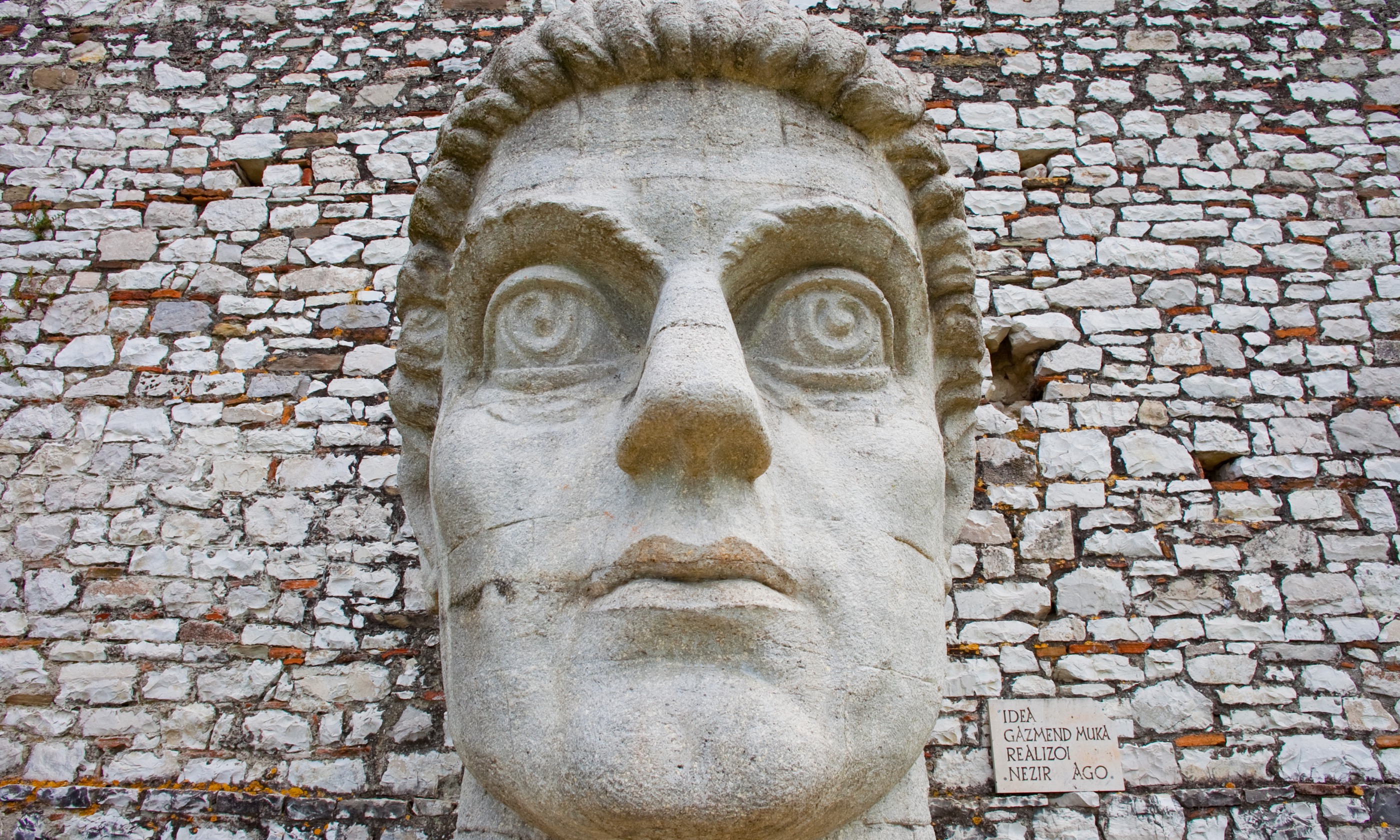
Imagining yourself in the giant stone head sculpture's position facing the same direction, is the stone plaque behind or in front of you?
behind

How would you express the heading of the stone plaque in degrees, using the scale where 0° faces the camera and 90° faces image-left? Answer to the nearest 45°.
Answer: approximately 0°

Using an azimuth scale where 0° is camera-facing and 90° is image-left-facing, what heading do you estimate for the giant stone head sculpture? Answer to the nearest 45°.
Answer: approximately 0°

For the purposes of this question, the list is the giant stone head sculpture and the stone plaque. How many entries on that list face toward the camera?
2

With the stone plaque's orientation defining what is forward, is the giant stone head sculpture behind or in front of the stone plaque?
in front
